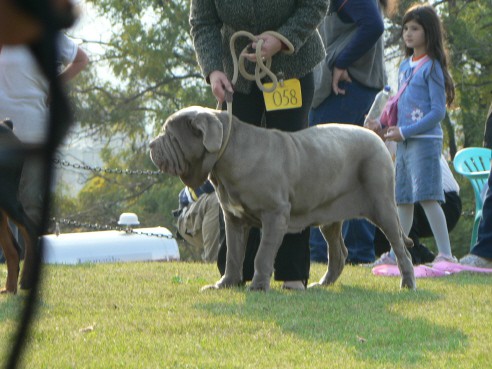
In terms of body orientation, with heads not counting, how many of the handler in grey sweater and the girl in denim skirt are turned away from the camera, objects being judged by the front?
0

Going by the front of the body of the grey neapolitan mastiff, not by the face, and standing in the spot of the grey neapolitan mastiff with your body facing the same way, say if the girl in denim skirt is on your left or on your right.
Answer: on your right

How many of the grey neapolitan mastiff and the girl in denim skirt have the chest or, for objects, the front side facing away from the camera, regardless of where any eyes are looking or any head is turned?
0

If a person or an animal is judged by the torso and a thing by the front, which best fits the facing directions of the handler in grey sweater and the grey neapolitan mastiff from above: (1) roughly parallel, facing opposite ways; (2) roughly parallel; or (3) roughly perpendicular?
roughly perpendicular

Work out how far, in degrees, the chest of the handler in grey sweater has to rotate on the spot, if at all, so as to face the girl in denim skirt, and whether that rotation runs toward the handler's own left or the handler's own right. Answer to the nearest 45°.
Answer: approximately 135° to the handler's own left

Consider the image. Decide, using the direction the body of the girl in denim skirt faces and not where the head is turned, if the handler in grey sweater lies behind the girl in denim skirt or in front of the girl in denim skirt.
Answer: in front

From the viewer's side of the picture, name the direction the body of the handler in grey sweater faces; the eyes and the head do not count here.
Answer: toward the camera

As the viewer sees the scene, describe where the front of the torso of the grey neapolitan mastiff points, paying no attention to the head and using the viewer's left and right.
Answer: facing to the left of the viewer
